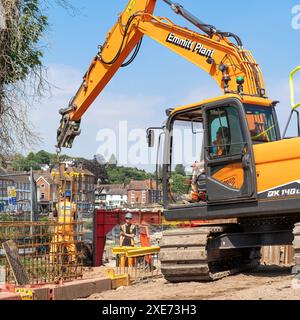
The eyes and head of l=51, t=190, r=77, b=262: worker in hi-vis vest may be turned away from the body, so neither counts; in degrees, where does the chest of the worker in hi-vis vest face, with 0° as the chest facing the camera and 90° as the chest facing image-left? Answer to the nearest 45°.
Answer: approximately 180°

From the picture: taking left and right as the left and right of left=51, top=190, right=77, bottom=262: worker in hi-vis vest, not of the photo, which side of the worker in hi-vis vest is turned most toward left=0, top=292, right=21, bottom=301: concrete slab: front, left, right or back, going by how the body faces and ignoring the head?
back

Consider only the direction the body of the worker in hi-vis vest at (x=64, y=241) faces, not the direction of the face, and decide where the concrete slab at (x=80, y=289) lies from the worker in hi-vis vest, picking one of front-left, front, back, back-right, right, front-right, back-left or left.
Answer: back

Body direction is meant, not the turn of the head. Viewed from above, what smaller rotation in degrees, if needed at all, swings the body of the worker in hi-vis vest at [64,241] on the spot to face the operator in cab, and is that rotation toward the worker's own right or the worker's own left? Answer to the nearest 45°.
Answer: approximately 135° to the worker's own right

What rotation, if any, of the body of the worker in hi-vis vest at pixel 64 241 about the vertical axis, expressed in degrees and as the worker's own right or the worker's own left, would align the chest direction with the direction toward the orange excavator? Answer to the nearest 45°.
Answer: approximately 135° to the worker's own right
